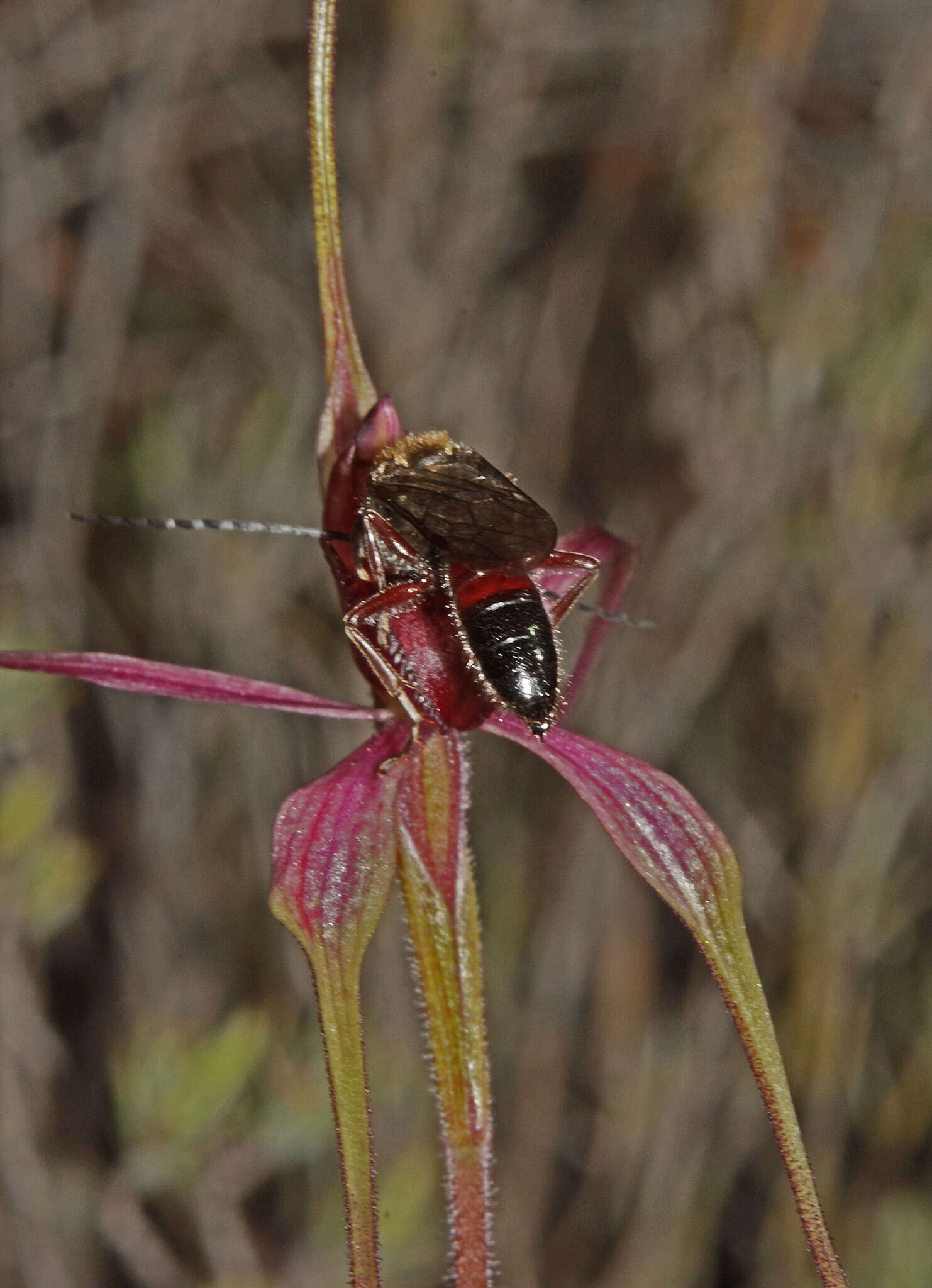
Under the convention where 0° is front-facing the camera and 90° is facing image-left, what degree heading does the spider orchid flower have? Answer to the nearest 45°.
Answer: approximately 315°
